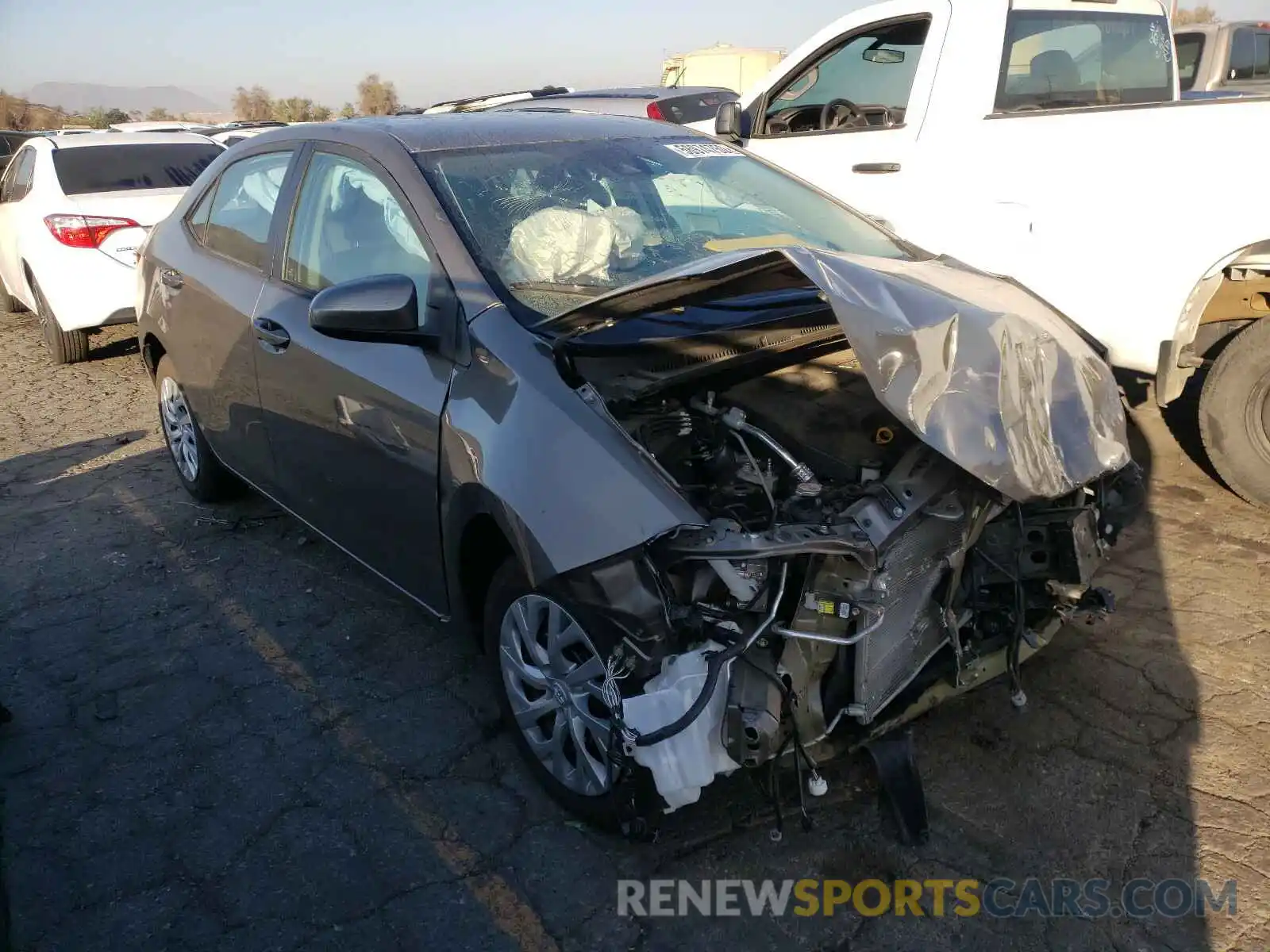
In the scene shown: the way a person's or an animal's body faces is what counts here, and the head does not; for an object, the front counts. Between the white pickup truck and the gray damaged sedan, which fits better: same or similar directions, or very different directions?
very different directions

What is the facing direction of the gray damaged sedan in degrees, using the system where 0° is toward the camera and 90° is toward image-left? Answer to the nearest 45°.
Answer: approximately 315°

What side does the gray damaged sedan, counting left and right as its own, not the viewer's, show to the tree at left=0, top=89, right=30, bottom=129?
back

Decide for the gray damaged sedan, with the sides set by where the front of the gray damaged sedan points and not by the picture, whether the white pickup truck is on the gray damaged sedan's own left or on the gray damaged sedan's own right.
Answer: on the gray damaged sedan's own left

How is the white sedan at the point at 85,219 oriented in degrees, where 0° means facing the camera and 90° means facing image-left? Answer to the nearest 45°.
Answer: approximately 135°

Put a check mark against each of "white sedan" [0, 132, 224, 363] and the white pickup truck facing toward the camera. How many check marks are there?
0

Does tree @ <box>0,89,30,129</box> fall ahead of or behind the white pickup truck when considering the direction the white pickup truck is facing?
ahead

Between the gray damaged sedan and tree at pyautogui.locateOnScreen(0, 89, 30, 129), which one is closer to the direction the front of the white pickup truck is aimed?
the tree

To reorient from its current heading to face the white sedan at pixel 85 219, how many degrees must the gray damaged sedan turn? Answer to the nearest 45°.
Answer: approximately 180°

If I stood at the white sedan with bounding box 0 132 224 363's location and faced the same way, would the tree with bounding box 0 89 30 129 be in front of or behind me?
in front
